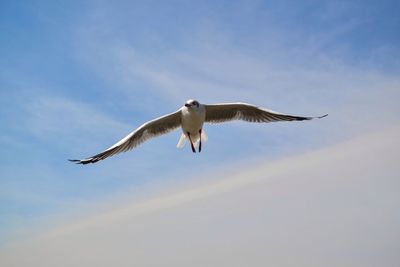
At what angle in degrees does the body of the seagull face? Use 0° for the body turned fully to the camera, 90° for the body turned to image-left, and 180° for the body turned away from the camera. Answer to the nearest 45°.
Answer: approximately 0°
